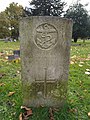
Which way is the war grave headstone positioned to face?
toward the camera
